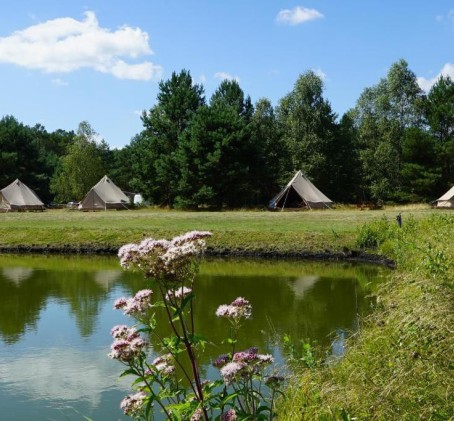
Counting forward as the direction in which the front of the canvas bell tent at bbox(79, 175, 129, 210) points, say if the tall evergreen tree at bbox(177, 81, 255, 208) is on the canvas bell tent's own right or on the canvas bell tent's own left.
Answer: on the canvas bell tent's own left

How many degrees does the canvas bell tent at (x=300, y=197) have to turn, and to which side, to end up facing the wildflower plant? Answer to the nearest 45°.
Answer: approximately 45° to its left

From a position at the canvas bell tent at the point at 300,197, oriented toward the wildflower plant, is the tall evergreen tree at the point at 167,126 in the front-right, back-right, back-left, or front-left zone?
back-right

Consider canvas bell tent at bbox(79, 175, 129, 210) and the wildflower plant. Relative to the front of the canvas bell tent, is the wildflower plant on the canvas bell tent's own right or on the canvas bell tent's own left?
on the canvas bell tent's own left

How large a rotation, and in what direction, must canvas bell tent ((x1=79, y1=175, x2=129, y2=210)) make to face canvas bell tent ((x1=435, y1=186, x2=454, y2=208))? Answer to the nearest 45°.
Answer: approximately 90° to its left

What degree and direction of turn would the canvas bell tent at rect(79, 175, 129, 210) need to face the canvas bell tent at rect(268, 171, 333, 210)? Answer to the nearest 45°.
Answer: approximately 90° to its left
